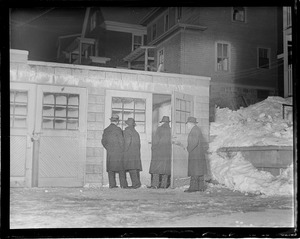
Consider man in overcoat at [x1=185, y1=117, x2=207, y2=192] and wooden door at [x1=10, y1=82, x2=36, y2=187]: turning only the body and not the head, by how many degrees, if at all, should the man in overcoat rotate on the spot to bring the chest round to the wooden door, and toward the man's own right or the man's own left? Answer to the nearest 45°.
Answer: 0° — they already face it

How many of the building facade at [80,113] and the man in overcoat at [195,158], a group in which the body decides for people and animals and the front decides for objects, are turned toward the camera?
1

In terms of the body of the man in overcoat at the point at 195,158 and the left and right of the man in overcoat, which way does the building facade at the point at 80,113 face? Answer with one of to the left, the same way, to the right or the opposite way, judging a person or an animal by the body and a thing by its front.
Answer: to the left

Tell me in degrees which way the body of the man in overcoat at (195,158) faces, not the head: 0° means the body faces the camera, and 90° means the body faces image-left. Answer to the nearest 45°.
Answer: approximately 90°

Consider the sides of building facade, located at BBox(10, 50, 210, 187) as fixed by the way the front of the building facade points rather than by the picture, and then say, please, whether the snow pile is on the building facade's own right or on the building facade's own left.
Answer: on the building facade's own left

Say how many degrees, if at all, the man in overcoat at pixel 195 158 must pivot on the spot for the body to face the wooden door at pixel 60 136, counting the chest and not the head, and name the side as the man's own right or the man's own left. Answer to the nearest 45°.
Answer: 0° — they already face it

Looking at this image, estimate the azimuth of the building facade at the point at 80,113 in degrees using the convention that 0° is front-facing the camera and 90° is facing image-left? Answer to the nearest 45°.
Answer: approximately 0°
